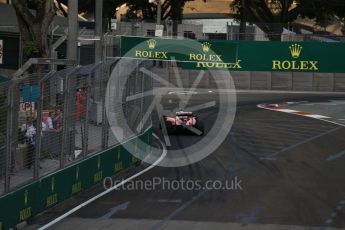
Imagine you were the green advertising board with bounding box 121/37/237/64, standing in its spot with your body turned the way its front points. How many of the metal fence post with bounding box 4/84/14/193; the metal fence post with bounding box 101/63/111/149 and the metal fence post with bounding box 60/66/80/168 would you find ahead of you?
3

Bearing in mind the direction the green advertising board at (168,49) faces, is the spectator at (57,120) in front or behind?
in front

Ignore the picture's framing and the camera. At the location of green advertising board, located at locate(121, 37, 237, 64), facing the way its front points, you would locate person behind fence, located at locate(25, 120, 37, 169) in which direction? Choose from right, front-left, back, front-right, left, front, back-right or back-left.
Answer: front

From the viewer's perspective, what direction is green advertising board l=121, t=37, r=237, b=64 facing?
toward the camera

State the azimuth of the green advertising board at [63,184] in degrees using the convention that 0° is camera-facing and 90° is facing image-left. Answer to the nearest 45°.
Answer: approximately 315°

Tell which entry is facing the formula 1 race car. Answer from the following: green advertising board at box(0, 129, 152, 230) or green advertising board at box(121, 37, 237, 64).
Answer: green advertising board at box(121, 37, 237, 64)

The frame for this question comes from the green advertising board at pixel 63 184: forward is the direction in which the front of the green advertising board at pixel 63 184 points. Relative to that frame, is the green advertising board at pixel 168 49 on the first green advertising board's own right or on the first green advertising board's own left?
on the first green advertising board's own left

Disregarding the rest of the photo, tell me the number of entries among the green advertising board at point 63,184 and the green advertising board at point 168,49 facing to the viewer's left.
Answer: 0

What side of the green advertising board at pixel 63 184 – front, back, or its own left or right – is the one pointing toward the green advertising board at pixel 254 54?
left

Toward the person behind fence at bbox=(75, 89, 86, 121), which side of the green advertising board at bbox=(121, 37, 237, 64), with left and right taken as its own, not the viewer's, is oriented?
front

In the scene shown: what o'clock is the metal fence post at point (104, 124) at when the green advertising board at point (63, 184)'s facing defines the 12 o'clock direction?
The metal fence post is roughly at 8 o'clock from the green advertising board.

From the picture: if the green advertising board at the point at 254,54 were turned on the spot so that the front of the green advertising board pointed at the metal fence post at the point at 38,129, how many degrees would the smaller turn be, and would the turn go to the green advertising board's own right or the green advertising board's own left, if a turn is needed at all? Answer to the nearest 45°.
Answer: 0° — it already faces it

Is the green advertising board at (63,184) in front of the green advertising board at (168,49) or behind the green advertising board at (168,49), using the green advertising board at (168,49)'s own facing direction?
in front
